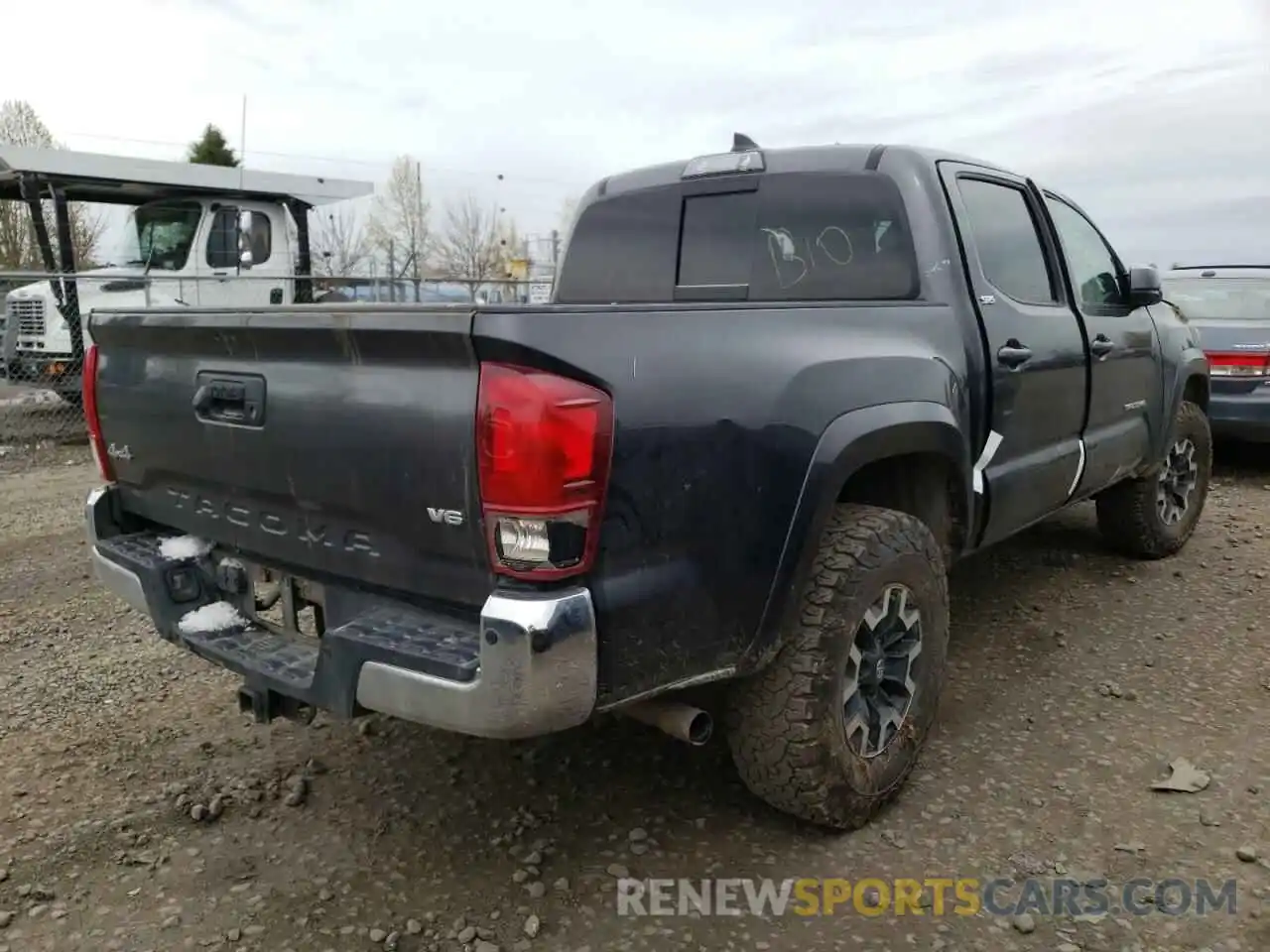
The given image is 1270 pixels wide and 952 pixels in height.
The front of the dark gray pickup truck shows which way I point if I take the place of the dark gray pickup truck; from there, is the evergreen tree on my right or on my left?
on my left

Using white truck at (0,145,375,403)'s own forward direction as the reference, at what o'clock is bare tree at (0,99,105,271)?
The bare tree is roughly at 4 o'clock from the white truck.

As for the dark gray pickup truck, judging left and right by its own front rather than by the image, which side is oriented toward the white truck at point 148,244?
left

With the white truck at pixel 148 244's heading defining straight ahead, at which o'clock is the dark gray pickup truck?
The dark gray pickup truck is roughly at 10 o'clock from the white truck.

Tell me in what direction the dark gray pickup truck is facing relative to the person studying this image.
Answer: facing away from the viewer and to the right of the viewer

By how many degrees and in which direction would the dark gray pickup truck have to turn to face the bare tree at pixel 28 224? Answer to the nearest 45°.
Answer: approximately 90° to its left

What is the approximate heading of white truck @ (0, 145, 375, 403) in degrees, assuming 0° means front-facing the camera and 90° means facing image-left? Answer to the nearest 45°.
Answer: approximately 45°

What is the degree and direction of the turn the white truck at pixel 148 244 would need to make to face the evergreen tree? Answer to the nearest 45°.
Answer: approximately 135° to its right

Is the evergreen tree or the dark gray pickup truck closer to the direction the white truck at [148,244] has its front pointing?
the dark gray pickup truck

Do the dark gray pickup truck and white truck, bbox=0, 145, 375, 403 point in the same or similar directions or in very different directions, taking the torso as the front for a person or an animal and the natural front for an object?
very different directions
